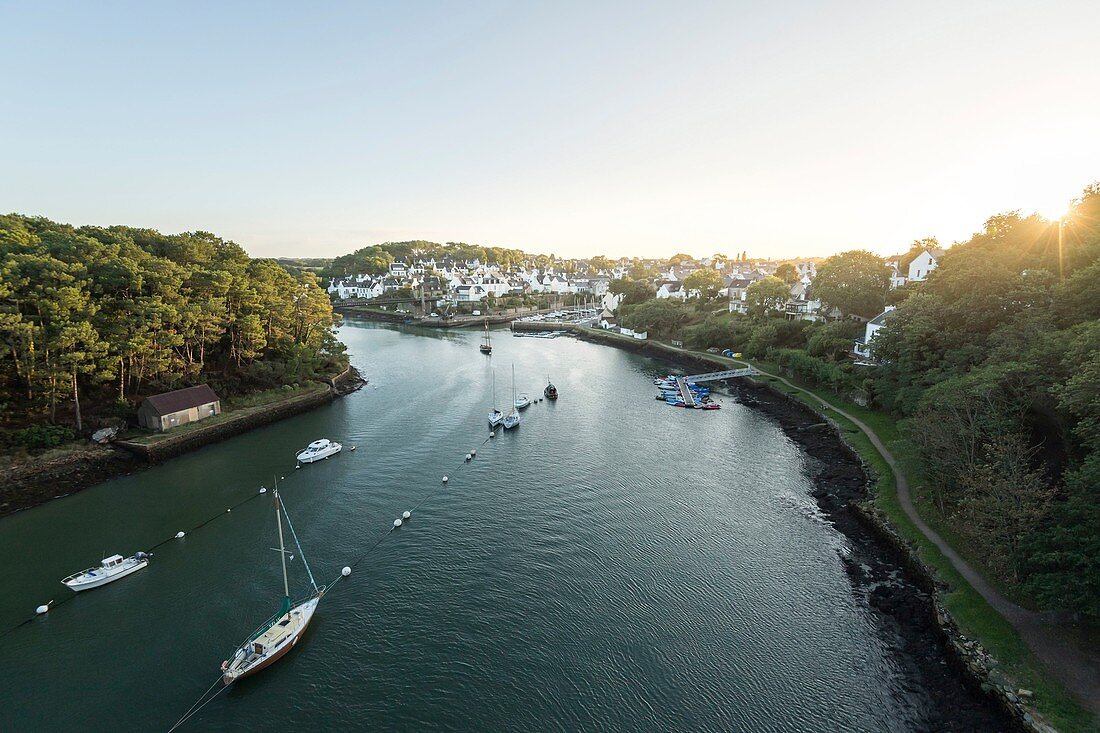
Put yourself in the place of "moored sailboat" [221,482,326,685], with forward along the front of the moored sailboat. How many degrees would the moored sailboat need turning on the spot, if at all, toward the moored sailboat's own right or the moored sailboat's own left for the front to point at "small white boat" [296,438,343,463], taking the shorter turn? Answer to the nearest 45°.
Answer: approximately 45° to the moored sailboat's own left

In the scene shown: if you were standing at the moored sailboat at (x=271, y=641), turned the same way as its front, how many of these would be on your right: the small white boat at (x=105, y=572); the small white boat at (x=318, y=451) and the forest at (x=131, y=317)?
0

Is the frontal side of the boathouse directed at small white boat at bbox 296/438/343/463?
yes

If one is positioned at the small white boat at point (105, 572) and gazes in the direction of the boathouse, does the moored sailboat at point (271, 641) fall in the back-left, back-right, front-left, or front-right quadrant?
back-right

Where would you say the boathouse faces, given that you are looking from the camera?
facing the viewer and to the right of the viewer

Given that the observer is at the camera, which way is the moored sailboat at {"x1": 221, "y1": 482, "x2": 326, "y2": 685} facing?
facing away from the viewer and to the right of the viewer

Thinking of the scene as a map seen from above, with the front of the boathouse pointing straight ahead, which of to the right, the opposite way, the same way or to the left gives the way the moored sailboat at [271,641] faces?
to the left

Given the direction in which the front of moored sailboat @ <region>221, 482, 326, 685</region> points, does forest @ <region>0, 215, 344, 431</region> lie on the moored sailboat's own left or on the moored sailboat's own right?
on the moored sailboat's own left

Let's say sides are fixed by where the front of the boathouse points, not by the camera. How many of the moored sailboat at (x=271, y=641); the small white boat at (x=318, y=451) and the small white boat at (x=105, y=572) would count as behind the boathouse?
0
